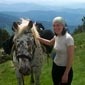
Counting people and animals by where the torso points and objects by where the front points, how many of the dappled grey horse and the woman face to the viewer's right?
0

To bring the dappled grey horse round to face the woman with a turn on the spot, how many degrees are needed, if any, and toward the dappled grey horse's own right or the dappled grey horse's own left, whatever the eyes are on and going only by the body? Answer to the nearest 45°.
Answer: approximately 45° to the dappled grey horse's own left

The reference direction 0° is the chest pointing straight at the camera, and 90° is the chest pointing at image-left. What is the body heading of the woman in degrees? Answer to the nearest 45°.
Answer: approximately 45°

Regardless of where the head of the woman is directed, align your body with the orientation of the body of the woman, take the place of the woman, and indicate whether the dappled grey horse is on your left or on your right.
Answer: on your right

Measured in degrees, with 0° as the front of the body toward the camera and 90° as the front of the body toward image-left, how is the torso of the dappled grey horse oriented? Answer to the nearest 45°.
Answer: approximately 0°
